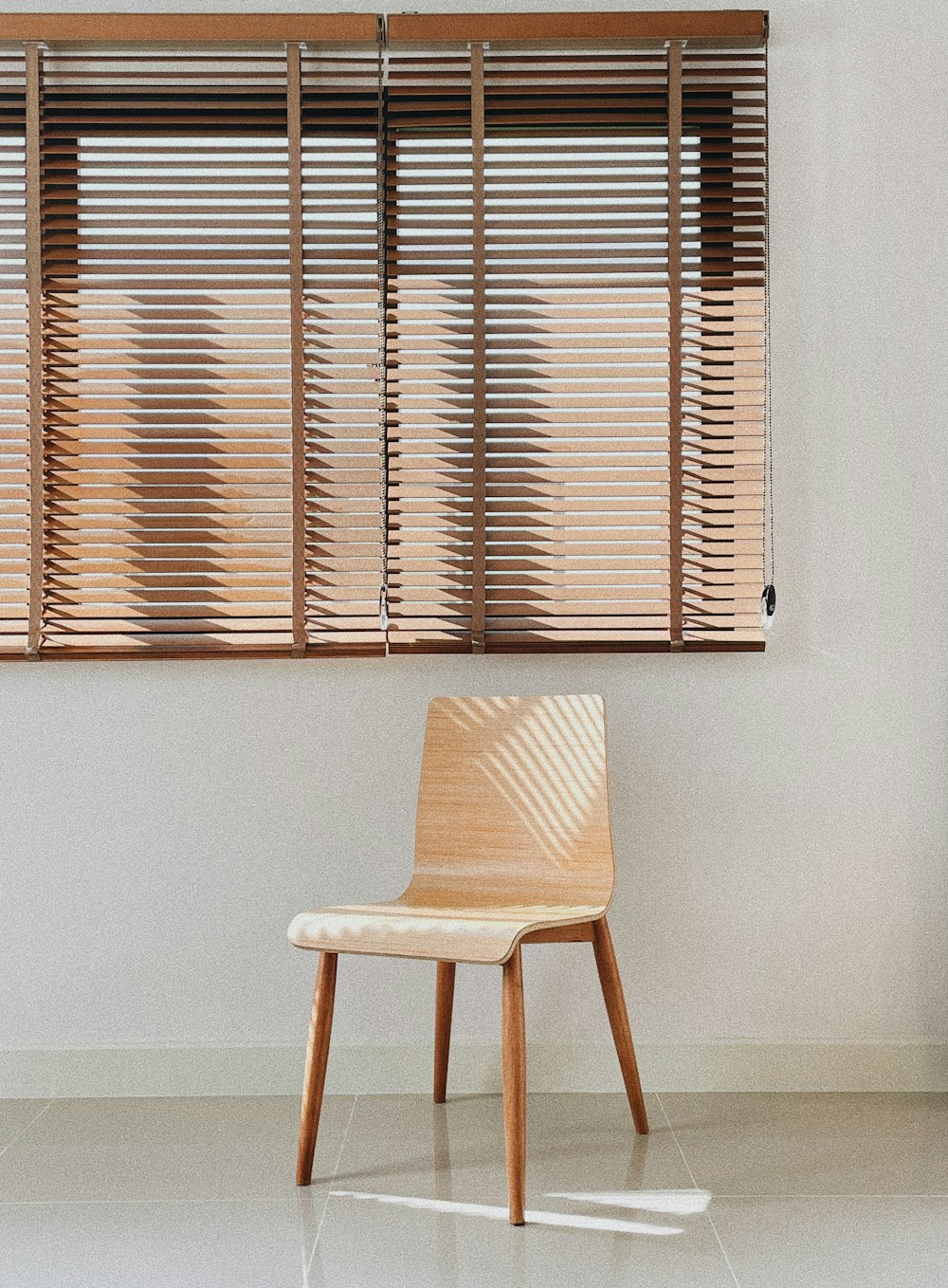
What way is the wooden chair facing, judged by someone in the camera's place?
facing the viewer and to the left of the viewer
